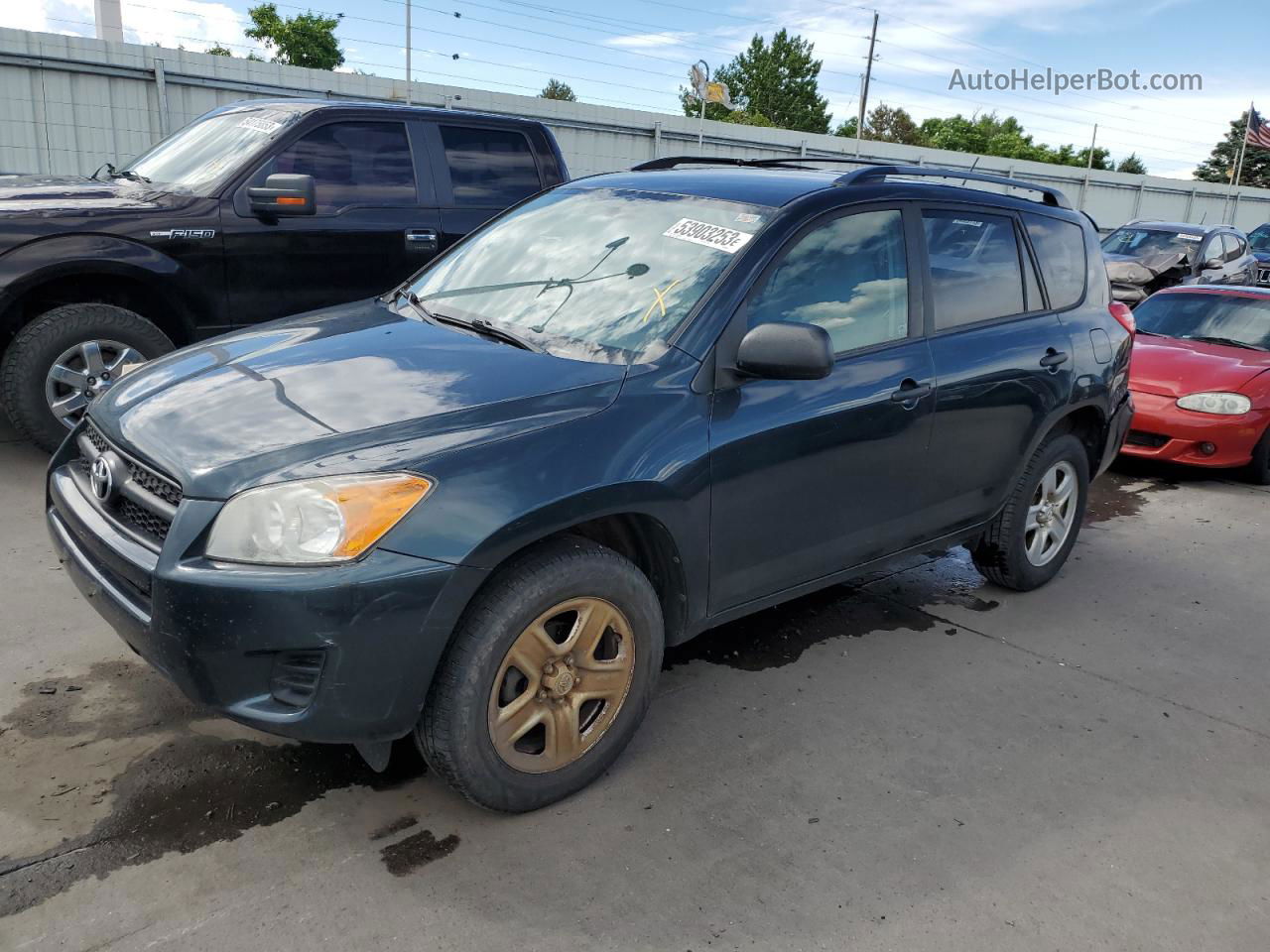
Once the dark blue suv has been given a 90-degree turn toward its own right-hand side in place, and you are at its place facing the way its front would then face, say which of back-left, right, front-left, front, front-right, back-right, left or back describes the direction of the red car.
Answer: right

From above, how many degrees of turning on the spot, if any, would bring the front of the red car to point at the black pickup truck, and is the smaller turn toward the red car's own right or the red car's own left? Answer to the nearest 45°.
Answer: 0° — it already faces it

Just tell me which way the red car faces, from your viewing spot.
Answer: facing the viewer and to the left of the viewer

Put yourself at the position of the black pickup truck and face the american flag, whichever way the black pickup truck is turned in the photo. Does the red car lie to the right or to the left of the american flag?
right

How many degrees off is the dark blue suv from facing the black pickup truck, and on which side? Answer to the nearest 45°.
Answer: approximately 90° to its right

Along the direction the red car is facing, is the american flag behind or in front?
behind

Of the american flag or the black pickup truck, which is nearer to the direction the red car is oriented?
the black pickup truck
